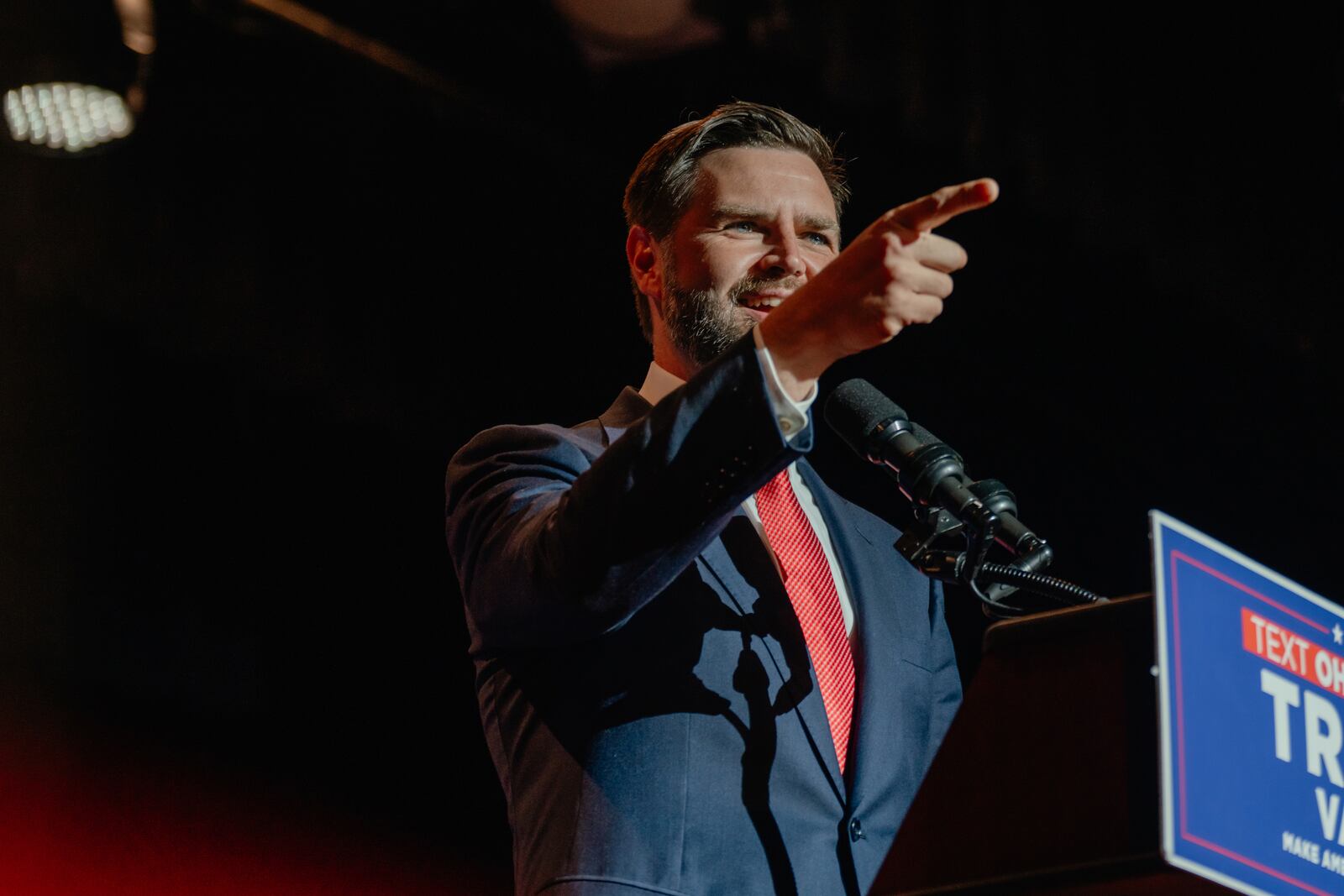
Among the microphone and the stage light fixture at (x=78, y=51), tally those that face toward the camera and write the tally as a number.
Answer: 1

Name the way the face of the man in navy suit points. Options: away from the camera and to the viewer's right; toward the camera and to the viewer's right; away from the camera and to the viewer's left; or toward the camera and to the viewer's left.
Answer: toward the camera and to the viewer's right

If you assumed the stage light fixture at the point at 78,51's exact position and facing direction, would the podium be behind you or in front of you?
in front

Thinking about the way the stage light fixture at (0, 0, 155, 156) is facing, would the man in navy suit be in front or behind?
in front

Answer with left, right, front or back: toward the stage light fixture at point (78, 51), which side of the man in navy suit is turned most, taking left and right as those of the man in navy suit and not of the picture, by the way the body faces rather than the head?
back

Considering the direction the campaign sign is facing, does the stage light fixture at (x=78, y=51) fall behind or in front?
behind
